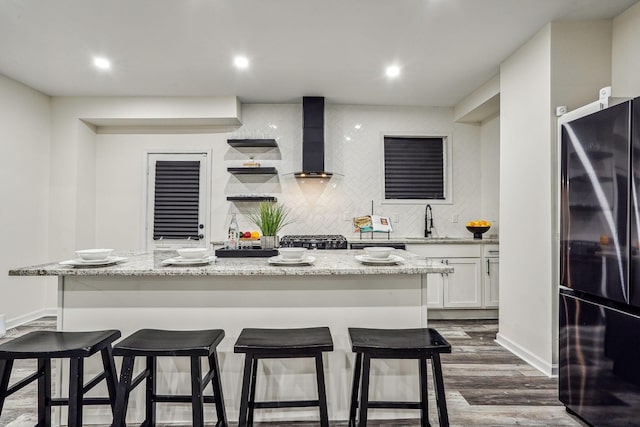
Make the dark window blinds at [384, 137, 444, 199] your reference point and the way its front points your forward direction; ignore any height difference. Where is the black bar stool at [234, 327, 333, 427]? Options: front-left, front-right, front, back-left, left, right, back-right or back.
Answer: front

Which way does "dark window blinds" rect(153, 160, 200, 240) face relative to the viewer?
toward the camera

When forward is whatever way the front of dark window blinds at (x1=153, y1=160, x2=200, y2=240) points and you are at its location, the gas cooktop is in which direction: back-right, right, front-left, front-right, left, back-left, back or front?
front-left

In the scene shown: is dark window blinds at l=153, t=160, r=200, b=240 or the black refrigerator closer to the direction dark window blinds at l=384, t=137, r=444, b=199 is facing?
the black refrigerator

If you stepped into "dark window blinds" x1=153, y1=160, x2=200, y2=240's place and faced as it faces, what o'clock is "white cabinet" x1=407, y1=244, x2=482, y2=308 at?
The white cabinet is roughly at 10 o'clock from the dark window blinds.

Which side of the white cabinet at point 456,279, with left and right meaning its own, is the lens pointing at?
front

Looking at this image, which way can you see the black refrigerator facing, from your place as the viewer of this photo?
facing the viewer and to the left of the viewer

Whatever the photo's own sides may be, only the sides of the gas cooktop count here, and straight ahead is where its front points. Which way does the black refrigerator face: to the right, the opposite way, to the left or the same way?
to the right

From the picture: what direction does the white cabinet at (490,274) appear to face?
toward the camera

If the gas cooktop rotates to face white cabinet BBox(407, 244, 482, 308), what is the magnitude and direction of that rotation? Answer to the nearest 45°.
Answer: approximately 90° to its left

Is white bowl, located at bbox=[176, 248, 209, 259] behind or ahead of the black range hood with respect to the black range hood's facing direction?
ahead

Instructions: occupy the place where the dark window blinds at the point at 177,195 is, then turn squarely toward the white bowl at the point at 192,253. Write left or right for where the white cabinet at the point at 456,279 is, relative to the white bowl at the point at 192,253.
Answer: left

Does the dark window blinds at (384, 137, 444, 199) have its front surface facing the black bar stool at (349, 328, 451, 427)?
yes

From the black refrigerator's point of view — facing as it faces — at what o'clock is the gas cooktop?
The gas cooktop is roughly at 2 o'clock from the black refrigerator.
